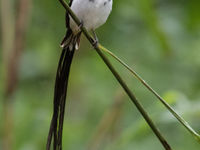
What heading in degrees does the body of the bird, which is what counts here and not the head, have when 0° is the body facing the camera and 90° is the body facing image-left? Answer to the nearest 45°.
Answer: approximately 315°
